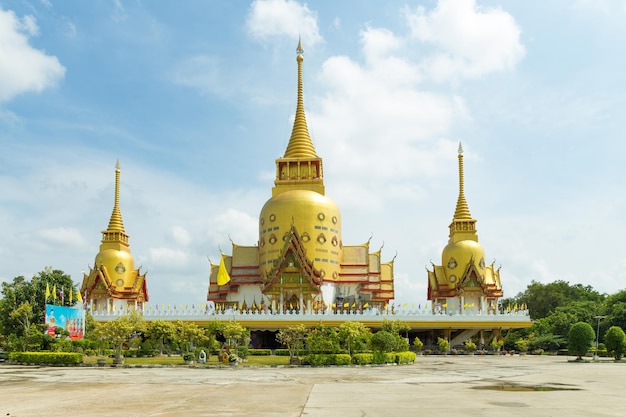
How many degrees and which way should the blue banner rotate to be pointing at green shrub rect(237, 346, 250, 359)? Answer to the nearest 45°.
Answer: approximately 45° to its left

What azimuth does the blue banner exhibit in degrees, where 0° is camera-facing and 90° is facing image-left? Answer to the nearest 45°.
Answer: approximately 0°

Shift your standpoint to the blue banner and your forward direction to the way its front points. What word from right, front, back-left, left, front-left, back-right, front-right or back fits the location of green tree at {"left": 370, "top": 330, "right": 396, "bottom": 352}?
front-left

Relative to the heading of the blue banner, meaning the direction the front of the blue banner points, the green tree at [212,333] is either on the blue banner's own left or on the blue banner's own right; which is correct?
on the blue banner's own left

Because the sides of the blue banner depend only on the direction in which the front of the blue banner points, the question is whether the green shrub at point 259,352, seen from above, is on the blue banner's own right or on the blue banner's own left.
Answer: on the blue banner's own left

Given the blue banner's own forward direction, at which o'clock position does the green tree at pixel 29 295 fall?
The green tree is roughly at 5 o'clock from the blue banner.

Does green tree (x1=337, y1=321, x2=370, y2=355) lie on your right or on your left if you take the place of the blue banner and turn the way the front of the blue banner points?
on your left

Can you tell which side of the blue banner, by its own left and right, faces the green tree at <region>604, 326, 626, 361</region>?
left

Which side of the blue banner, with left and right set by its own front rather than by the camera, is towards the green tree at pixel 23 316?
right

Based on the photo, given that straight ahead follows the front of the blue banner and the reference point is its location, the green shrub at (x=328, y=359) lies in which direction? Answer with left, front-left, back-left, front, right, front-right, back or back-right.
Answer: front-left
